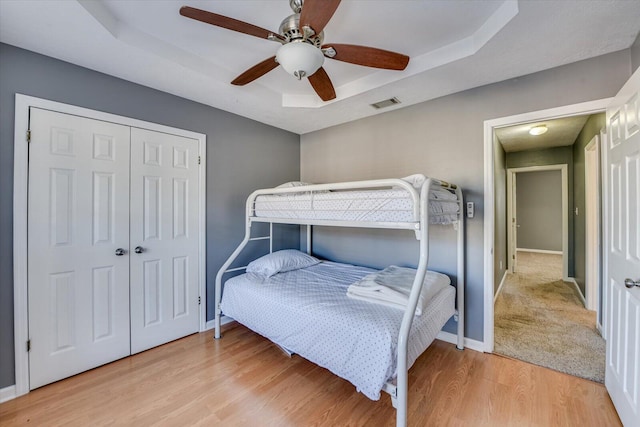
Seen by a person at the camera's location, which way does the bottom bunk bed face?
facing the viewer and to the right of the viewer

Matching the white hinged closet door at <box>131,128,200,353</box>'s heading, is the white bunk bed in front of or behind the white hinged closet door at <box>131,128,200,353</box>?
in front

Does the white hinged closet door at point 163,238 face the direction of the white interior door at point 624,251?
yes

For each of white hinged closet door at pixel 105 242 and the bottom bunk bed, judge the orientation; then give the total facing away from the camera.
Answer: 0

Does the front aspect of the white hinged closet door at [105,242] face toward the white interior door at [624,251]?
yes

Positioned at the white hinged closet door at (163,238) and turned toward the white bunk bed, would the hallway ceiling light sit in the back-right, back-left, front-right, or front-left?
front-left

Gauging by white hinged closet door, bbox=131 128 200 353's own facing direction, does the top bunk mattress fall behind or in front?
in front

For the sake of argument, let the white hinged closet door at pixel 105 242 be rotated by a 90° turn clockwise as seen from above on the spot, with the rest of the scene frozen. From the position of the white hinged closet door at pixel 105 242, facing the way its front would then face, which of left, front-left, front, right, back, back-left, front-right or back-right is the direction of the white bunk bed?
left

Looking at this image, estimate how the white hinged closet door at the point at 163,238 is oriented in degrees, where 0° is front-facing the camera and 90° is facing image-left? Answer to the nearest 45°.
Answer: approximately 315°

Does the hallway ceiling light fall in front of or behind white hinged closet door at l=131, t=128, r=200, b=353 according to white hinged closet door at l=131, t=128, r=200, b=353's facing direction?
in front

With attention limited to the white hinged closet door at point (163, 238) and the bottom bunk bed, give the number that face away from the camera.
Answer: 0
